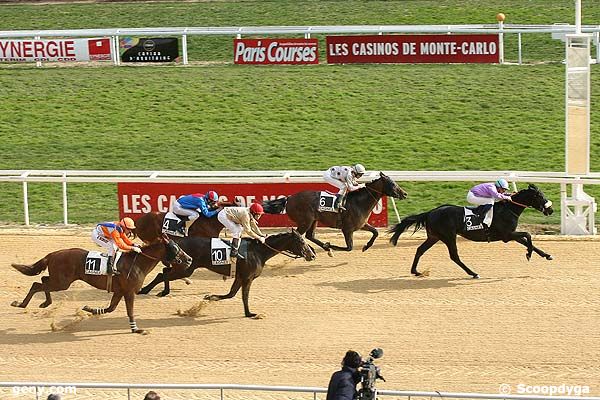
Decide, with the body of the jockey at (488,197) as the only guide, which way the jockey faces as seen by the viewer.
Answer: to the viewer's right

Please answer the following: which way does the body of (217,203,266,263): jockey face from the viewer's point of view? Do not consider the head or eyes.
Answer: to the viewer's right

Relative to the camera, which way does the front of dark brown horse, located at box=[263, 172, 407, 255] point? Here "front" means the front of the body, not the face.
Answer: to the viewer's right

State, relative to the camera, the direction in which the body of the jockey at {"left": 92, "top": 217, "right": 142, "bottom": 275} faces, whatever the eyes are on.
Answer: to the viewer's right

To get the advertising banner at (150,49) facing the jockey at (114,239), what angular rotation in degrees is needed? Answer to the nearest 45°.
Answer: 0° — it already faces them

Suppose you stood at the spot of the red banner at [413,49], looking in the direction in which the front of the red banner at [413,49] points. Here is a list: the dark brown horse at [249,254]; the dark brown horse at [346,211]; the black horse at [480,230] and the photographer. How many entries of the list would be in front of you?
4

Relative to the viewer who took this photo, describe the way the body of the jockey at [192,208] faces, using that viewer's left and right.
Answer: facing to the right of the viewer

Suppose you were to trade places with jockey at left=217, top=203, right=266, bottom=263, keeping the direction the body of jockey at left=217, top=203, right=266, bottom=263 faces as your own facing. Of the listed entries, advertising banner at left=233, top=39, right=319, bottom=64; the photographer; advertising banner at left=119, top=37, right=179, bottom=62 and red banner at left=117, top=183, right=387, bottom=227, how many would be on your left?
3

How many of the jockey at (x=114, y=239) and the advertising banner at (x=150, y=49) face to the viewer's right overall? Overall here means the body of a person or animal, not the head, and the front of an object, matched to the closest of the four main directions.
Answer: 1

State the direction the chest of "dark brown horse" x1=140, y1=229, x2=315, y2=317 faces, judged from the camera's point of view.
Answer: to the viewer's right

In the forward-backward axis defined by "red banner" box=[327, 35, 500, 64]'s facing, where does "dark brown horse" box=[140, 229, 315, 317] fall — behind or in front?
in front

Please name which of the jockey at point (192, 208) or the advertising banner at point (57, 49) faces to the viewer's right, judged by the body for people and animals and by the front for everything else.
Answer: the jockey

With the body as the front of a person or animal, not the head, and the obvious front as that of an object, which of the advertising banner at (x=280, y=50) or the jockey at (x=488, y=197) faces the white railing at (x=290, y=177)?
the advertising banner

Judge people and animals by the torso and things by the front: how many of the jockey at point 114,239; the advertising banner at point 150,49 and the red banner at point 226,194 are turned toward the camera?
2
